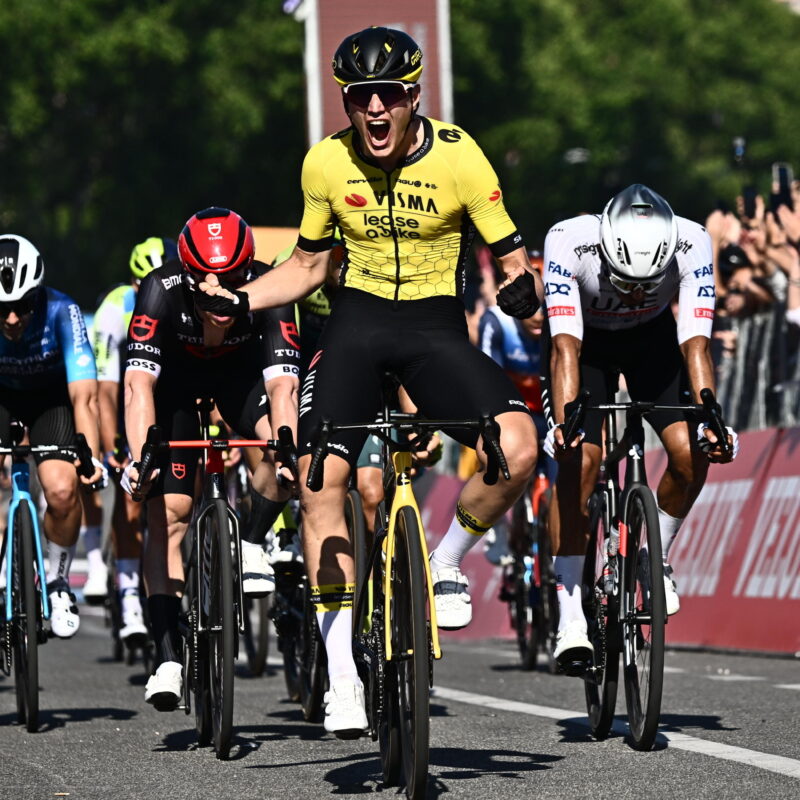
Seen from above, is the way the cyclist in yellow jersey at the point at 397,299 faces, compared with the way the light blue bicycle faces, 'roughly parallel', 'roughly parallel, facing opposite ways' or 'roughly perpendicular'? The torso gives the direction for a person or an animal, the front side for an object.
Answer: roughly parallel

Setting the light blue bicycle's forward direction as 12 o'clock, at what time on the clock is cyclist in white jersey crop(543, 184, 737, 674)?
The cyclist in white jersey is roughly at 10 o'clock from the light blue bicycle.

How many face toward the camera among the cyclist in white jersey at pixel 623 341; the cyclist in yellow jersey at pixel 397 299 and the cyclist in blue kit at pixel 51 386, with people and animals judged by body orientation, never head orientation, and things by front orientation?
3

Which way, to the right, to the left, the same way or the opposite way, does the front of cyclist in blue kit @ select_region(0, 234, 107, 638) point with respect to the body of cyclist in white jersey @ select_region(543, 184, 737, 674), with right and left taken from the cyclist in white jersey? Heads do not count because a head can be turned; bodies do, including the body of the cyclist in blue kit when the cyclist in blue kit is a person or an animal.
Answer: the same way

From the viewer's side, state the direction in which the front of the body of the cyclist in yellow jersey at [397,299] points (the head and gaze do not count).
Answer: toward the camera

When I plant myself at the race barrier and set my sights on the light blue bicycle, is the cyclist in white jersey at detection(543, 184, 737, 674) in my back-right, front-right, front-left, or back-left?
front-left

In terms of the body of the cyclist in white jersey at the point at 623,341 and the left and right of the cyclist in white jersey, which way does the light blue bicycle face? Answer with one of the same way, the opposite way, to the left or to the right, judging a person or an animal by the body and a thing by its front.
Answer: the same way

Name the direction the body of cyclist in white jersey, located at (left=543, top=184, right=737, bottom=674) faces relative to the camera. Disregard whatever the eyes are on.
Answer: toward the camera

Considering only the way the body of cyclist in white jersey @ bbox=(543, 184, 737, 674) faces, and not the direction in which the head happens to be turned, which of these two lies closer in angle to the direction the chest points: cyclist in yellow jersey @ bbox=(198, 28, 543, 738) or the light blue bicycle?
the cyclist in yellow jersey

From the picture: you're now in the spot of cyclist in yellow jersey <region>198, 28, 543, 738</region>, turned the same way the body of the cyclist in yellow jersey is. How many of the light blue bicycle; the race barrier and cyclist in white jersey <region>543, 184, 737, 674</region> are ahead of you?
0

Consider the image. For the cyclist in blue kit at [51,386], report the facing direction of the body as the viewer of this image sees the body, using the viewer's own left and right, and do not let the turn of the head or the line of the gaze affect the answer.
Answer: facing the viewer

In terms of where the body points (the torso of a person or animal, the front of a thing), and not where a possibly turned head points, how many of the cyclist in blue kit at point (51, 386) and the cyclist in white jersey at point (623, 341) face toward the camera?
2

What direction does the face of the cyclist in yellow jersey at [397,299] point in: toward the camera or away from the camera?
toward the camera

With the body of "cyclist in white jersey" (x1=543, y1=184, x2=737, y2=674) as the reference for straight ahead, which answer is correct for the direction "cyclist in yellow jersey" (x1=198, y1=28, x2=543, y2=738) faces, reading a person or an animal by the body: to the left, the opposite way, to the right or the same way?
the same way

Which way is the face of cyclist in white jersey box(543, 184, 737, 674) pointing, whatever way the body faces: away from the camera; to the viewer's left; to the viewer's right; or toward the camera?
toward the camera
